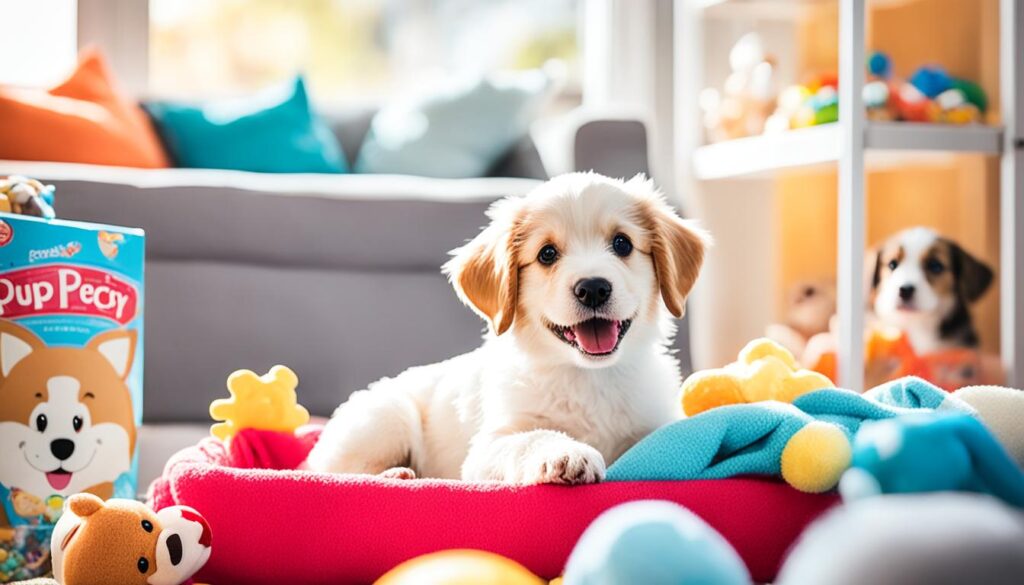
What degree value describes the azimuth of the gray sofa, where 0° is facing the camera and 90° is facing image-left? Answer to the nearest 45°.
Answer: approximately 0°

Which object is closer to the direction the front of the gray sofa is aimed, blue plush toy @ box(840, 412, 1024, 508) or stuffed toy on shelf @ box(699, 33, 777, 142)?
the blue plush toy

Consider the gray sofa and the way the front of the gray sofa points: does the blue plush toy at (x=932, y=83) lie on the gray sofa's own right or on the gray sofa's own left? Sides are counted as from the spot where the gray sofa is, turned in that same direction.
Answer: on the gray sofa's own left

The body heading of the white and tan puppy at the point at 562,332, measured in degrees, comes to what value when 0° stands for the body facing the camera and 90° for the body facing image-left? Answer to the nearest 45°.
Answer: approximately 315°

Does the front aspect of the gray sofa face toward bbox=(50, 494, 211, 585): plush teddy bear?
yes

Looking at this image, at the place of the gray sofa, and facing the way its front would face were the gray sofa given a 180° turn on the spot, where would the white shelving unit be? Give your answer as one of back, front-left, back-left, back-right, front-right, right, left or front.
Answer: right

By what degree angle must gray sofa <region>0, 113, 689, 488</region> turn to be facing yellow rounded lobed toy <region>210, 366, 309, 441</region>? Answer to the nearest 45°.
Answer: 0° — it already faces it

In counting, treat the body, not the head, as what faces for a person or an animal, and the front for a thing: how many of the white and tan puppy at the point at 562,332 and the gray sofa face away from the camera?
0
